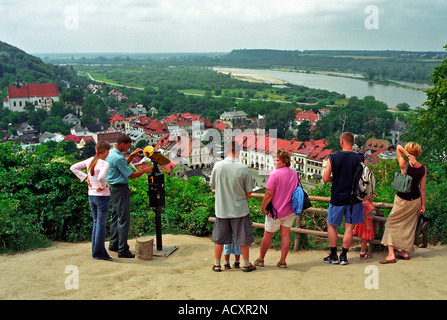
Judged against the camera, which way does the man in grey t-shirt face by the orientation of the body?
away from the camera

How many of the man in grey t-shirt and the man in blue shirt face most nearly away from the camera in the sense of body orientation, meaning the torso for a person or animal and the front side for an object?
1

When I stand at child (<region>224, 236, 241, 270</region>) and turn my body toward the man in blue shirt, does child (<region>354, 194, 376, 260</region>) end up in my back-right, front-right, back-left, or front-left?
back-right

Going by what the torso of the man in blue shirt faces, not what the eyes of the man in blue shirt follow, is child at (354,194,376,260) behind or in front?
in front

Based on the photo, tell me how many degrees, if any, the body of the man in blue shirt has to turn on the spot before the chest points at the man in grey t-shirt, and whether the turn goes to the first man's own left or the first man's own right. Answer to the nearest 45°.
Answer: approximately 45° to the first man's own right

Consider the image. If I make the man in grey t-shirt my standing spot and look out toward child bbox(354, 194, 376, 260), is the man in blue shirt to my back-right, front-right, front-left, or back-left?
back-left

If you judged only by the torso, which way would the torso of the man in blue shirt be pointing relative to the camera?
to the viewer's right

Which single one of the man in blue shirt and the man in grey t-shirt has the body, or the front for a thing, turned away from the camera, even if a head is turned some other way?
the man in grey t-shirt

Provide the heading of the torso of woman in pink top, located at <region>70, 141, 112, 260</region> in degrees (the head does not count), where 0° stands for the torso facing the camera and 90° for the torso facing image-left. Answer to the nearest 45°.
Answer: approximately 225°

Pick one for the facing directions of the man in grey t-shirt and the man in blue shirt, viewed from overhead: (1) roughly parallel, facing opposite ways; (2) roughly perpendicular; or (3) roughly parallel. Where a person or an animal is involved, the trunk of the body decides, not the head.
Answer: roughly perpendicular

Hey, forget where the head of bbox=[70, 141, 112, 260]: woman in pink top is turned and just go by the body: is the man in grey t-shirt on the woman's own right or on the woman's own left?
on the woman's own right
